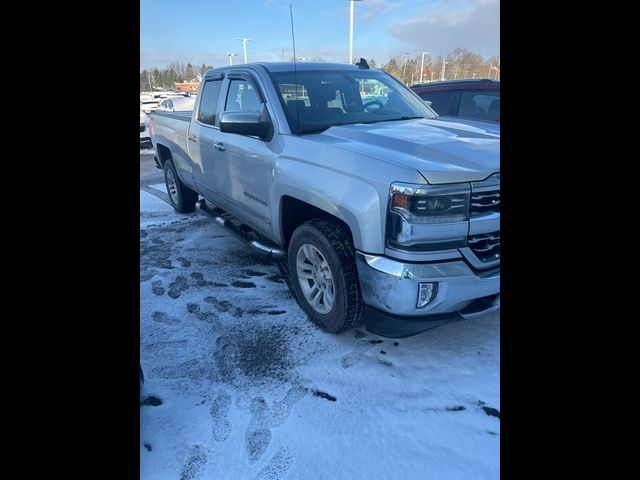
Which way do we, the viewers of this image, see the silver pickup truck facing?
facing the viewer and to the right of the viewer

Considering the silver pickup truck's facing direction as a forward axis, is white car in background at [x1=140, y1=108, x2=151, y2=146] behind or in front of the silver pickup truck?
behind

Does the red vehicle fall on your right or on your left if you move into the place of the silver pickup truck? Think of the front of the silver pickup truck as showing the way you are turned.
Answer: on your left
